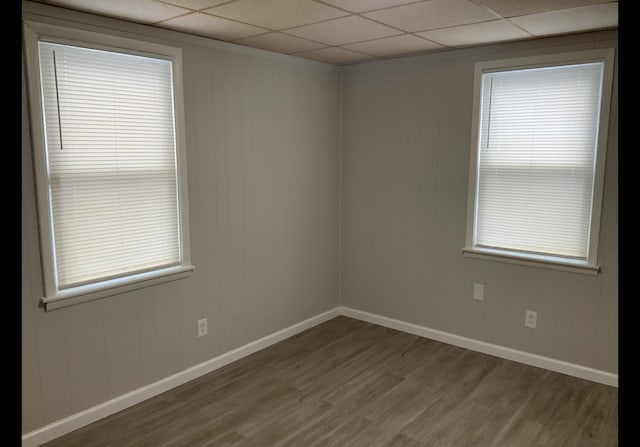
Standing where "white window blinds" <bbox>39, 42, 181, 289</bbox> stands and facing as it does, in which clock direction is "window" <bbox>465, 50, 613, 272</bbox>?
The window is roughly at 11 o'clock from the white window blinds.

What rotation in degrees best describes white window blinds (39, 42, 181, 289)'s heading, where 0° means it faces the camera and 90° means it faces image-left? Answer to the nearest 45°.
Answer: approximately 315°
